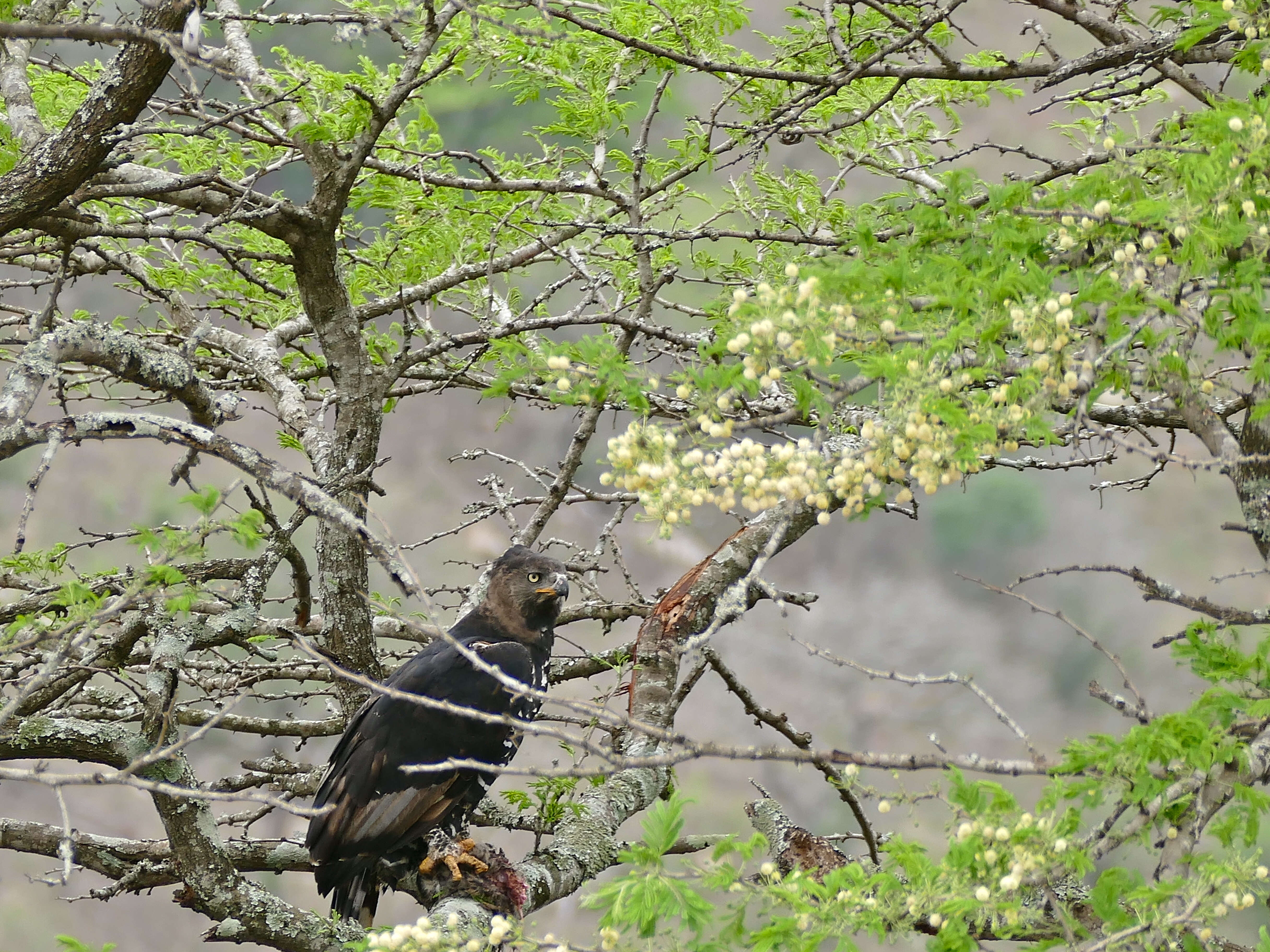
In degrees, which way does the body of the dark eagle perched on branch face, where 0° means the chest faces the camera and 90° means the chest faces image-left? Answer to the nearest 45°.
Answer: approximately 270°
